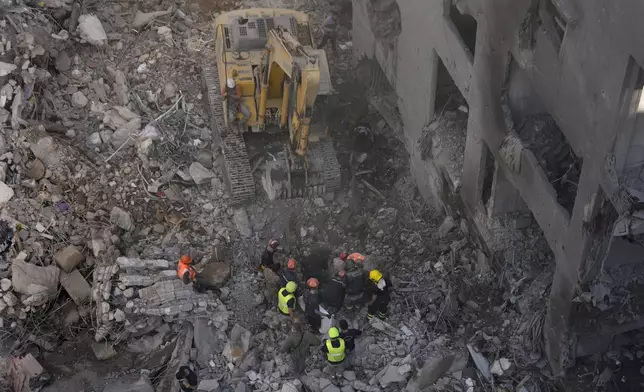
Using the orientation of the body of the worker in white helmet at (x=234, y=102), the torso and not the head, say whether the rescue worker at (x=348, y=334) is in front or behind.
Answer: in front

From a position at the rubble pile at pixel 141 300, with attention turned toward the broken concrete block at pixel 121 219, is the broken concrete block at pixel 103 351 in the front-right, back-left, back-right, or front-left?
back-left

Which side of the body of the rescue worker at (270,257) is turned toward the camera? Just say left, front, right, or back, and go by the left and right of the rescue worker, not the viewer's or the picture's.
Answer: right

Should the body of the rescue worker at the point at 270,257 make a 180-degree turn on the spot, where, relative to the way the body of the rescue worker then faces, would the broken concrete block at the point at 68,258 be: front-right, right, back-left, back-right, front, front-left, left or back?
front

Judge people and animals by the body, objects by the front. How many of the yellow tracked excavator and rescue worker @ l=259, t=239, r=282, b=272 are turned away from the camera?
0

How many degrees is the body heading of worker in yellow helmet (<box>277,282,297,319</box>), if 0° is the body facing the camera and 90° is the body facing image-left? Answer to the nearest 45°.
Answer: approximately 225°

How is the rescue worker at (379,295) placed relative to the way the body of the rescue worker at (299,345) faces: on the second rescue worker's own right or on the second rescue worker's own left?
on the second rescue worker's own right

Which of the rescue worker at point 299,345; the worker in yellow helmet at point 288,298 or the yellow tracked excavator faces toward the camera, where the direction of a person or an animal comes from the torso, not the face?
the yellow tracked excavator

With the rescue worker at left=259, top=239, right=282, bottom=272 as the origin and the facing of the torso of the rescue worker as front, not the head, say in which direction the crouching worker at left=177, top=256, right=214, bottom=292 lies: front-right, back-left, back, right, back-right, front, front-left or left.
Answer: back

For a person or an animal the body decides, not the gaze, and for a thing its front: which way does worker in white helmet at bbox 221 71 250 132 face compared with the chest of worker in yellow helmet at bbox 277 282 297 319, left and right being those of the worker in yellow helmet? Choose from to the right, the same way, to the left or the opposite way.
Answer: to the right

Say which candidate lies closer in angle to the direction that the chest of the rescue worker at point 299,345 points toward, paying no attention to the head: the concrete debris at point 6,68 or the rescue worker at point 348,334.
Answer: the concrete debris

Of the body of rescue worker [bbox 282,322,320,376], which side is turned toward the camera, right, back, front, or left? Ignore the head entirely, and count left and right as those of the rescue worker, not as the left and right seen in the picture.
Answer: back

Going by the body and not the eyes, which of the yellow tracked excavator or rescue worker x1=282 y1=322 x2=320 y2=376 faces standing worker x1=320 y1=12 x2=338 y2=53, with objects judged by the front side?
the rescue worker

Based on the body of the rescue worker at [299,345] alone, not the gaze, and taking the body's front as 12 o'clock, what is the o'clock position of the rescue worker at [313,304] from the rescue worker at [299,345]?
the rescue worker at [313,304] is roughly at 1 o'clock from the rescue worker at [299,345].

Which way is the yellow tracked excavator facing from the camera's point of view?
toward the camera
